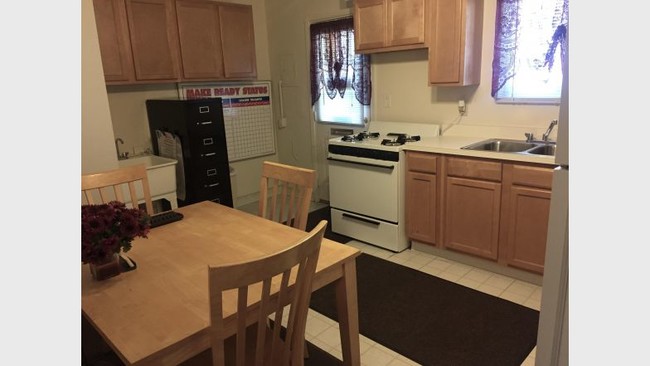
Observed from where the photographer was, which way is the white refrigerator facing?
facing to the left of the viewer

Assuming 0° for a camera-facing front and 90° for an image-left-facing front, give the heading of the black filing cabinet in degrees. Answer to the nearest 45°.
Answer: approximately 315°

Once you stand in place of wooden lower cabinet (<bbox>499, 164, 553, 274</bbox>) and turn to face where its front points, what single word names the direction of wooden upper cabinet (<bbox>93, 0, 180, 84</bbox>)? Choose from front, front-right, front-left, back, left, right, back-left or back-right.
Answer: front-right

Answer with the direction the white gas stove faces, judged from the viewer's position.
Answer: facing the viewer and to the left of the viewer

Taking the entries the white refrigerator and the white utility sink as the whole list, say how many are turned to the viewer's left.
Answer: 1

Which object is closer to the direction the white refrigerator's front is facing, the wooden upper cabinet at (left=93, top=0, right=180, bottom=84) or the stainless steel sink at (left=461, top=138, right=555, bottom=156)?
the wooden upper cabinet

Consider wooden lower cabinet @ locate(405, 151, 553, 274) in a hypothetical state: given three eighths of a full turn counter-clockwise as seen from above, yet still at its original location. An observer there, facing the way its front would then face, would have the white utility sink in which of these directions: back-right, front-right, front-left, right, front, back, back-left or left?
back

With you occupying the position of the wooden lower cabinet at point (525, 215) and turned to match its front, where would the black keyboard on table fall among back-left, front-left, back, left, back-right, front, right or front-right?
front

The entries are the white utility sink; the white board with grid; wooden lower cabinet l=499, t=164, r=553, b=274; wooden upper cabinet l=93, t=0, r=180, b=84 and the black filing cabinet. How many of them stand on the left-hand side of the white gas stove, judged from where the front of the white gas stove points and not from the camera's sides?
1

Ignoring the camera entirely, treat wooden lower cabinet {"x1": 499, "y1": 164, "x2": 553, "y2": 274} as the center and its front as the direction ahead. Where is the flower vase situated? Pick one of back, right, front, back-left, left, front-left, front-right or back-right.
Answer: front

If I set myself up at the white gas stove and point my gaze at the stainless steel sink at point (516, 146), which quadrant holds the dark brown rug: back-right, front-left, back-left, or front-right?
front-right

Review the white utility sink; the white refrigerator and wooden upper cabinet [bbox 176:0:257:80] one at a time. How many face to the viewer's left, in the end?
1

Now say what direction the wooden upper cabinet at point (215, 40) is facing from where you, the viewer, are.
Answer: facing the viewer and to the right of the viewer
